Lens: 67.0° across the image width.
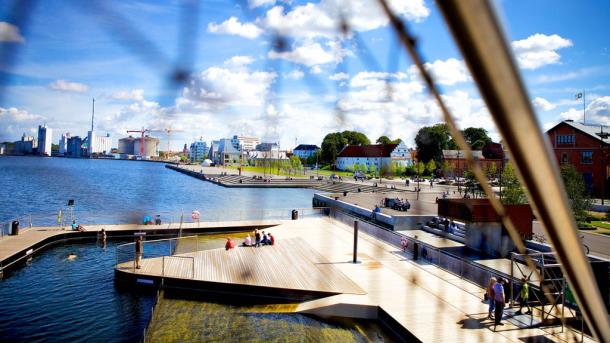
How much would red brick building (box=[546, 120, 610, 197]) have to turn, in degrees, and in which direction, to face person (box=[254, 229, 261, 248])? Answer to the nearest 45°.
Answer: approximately 45° to its left

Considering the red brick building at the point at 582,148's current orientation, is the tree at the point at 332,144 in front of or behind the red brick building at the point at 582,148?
in front

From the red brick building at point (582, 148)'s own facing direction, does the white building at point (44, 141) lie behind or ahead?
ahead

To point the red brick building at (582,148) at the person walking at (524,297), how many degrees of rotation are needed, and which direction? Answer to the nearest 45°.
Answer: approximately 45° to its left

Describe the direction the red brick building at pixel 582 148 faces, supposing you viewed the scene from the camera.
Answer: facing the viewer and to the left of the viewer

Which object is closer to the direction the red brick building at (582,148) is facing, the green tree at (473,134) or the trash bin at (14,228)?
the trash bin

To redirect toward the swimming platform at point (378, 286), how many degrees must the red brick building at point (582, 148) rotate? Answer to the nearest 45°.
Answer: approximately 45° to its left

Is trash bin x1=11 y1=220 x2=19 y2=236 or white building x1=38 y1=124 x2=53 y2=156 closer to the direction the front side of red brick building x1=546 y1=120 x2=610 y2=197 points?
the trash bin

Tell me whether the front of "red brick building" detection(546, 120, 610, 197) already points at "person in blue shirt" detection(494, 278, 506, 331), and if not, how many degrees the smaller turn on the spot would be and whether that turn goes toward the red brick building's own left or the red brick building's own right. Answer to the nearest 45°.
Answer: approximately 45° to the red brick building's own left

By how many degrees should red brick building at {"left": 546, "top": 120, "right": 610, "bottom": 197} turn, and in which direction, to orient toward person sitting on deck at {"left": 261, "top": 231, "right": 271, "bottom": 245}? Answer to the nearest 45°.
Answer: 0° — it already faces them

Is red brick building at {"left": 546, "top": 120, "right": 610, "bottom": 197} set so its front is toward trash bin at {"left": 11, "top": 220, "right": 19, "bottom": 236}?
yes

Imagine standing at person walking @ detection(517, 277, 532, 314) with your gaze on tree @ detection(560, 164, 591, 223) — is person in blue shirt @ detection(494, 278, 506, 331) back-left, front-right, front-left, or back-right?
back-left

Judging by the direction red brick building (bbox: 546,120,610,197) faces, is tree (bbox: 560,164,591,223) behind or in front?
in front
